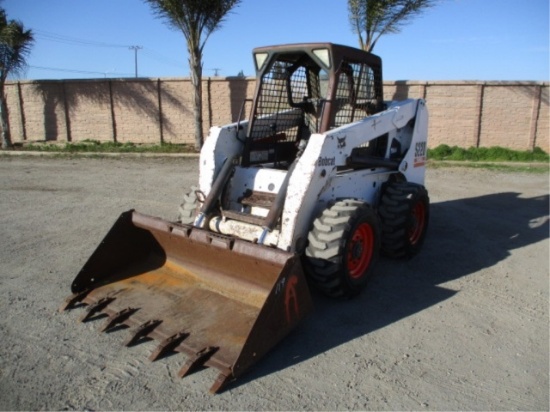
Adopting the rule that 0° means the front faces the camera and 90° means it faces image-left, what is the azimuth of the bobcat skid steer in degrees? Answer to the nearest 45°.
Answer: approximately 45°

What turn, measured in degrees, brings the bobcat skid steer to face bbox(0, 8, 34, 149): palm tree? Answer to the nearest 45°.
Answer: approximately 90° to its right

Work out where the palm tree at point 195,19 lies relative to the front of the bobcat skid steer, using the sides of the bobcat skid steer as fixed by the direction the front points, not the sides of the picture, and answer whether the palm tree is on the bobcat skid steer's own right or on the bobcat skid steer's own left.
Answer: on the bobcat skid steer's own right

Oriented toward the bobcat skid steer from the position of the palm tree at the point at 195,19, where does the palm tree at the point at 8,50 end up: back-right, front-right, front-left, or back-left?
back-right

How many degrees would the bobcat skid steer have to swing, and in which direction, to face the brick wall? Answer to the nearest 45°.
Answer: approximately 135° to its right
